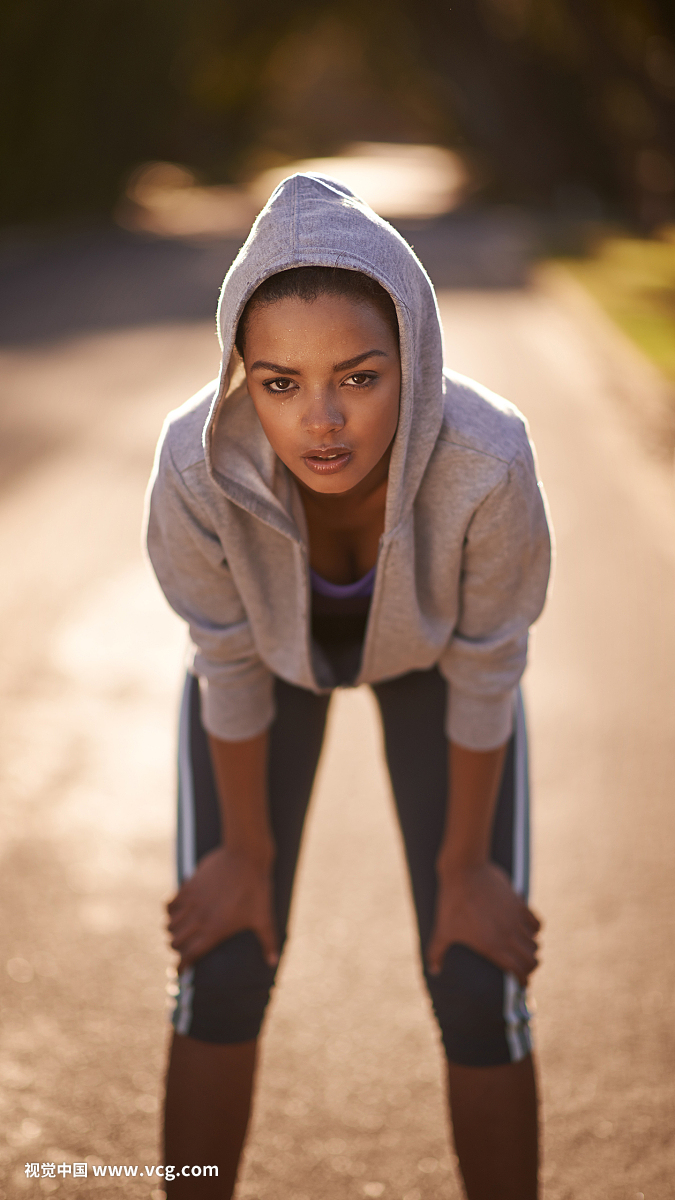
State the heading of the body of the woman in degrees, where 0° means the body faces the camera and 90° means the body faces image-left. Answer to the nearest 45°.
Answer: approximately 0°
